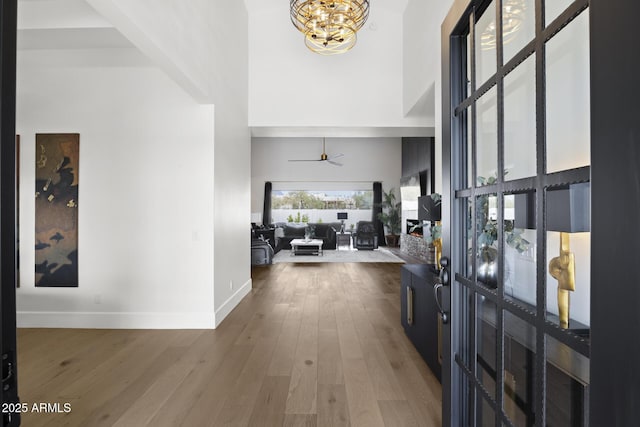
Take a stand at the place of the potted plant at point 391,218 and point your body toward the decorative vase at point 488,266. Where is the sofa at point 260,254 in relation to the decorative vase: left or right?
right

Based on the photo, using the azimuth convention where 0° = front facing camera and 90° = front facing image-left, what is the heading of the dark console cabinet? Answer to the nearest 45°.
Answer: approximately 90°

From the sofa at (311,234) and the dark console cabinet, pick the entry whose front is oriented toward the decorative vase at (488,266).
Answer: the sofa

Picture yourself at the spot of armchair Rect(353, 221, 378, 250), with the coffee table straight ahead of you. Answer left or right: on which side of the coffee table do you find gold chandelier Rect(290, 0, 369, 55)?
left

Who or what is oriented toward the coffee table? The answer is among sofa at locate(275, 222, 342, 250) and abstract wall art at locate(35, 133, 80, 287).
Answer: the sofa

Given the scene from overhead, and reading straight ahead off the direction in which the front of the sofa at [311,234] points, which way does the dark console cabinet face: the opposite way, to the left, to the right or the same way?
to the right

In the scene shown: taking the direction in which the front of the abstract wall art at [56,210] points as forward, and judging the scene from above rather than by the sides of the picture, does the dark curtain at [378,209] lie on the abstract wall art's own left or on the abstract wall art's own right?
on the abstract wall art's own left

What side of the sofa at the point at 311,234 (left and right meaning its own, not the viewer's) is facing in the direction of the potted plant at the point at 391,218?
left

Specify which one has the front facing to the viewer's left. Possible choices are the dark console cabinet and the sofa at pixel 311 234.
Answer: the dark console cabinet

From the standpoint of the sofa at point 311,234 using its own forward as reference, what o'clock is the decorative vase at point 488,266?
The decorative vase is roughly at 12 o'clock from the sofa.

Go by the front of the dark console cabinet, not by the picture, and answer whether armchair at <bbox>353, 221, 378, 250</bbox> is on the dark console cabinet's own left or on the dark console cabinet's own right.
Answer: on the dark console cabinet's own right

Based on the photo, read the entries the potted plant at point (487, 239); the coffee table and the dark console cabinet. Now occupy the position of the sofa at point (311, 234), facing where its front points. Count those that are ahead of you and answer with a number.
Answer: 3
